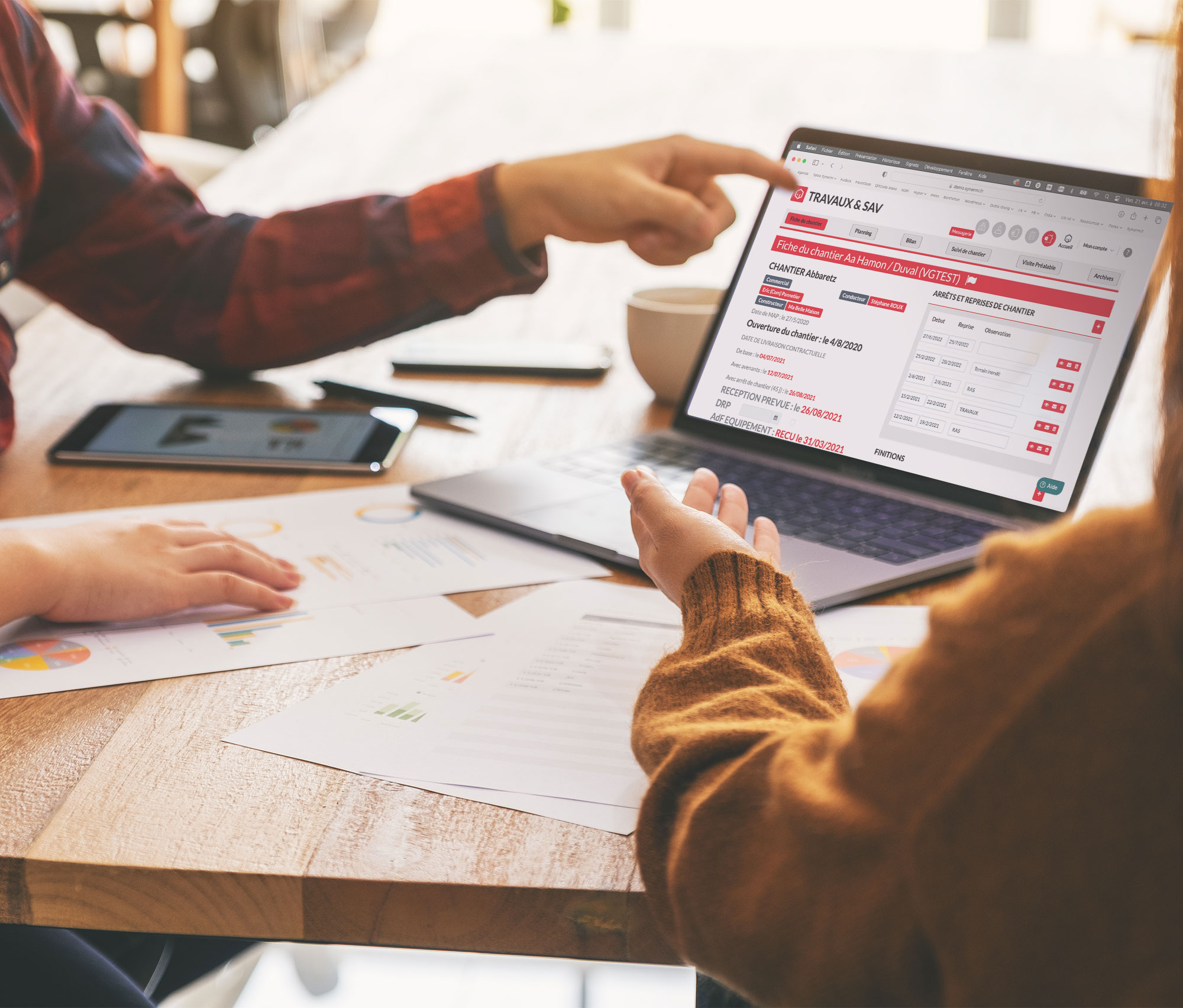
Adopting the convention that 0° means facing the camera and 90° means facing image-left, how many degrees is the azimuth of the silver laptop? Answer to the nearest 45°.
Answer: approximately 45°
